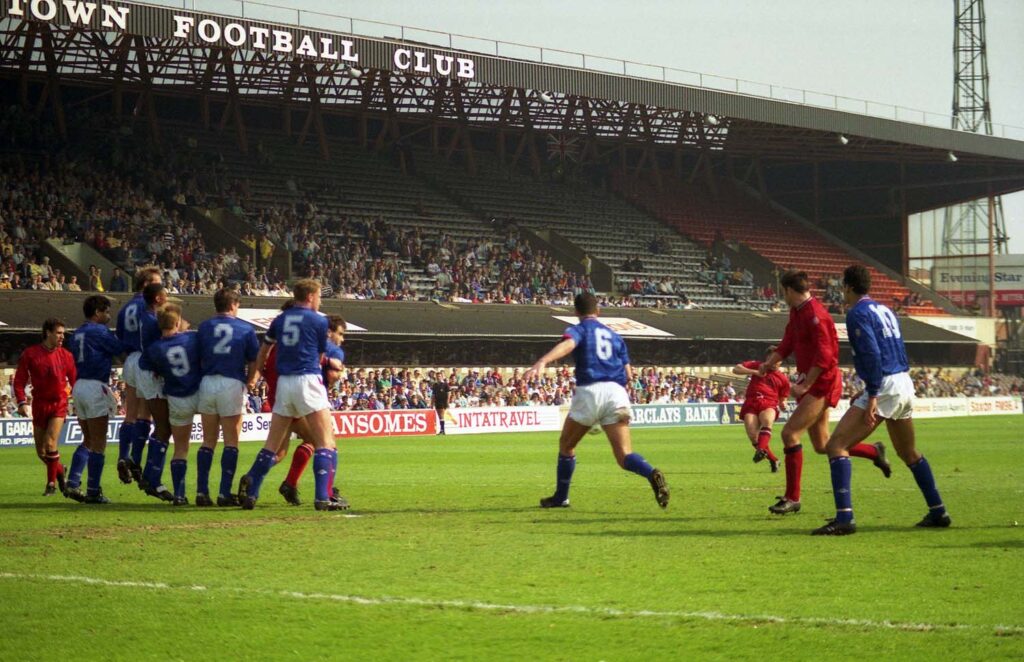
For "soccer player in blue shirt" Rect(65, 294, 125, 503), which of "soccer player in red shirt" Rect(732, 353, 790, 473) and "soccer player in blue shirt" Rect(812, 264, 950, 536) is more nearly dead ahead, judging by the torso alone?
the soccer player in red shirt

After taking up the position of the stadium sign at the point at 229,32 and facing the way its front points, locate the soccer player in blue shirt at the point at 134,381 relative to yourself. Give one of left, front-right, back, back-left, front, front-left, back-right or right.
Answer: front-right

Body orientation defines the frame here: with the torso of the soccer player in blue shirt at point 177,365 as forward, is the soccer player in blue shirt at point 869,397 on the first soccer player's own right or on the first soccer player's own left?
on the first soccer player's own right

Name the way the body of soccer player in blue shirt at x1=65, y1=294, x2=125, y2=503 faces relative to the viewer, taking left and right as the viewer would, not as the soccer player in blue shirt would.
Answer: facing away from the viewer and to the right of the viewer

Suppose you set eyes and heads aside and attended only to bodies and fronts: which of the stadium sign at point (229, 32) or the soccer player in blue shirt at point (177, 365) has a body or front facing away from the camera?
the soccer player in blue shirt

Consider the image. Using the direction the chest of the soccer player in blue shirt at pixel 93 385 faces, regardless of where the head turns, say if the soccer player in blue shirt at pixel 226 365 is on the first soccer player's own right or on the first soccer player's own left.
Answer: on the first soccer player's own right

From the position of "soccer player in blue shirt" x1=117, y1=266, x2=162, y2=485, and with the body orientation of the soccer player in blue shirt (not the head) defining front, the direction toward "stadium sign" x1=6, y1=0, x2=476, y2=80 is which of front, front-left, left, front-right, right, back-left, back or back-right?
front-left

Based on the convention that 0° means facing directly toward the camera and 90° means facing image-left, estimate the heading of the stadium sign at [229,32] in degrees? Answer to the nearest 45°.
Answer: approximately 315°

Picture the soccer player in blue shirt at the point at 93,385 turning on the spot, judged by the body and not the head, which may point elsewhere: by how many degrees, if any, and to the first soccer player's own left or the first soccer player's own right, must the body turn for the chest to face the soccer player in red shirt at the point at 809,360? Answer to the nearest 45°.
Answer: approximately 90° to the first soccer player's own right

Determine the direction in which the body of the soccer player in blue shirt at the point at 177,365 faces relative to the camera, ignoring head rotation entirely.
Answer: away from the camera

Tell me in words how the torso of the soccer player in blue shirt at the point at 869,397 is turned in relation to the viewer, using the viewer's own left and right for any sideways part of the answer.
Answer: facing away from the viewer and to the left of the viewer

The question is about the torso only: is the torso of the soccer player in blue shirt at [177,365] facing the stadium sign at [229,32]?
yes

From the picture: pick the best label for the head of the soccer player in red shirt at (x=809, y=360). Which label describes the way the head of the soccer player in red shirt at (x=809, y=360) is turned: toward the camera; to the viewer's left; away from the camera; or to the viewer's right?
to the viewer's left

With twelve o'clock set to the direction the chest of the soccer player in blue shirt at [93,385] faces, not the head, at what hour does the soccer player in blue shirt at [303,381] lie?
the soccer player in blue shirt at [303,381] is roughly at 3 o'clock from the soccer player in blue shirt at [93,385].

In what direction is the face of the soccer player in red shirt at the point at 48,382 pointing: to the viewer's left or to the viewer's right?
to the viewer's right

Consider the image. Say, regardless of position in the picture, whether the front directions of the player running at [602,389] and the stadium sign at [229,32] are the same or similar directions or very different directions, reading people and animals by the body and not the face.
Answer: very different directions

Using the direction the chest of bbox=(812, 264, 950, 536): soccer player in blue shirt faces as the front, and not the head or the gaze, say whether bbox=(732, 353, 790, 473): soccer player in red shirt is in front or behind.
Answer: in front
